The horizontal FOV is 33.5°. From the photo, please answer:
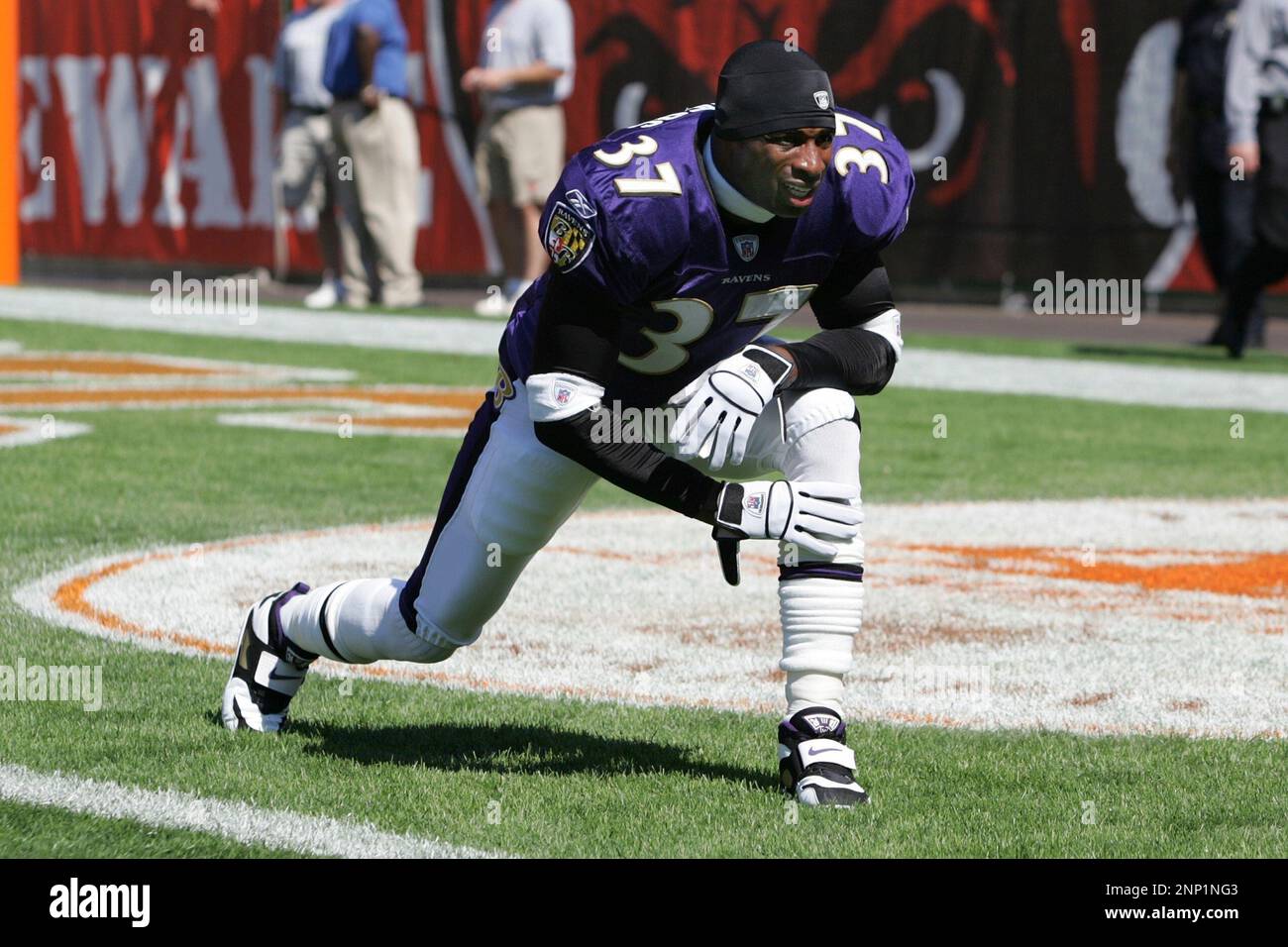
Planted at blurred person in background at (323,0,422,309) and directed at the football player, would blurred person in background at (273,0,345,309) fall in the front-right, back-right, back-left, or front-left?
back-right

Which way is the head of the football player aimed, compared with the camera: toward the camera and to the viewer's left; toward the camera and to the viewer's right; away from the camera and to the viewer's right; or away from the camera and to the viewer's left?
toward the camera and to the viewer's right

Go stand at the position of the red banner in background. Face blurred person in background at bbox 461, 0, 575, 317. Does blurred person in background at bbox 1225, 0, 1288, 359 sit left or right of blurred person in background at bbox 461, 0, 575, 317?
left

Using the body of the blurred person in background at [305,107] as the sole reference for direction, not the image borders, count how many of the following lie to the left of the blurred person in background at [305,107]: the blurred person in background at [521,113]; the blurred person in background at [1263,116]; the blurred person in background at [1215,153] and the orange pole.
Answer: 3

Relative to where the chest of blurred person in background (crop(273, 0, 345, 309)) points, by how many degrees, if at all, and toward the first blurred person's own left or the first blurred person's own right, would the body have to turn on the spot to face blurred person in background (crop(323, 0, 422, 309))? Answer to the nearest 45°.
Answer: approximately 90° to the first blurred person's own left

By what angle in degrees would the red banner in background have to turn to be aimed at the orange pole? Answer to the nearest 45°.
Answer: approximately 135° to its right

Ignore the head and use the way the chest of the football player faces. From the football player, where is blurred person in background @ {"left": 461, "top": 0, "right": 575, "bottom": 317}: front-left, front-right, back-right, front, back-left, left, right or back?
back-left

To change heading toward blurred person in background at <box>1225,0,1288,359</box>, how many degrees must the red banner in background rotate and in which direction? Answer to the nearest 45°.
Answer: approximately 45° to its left

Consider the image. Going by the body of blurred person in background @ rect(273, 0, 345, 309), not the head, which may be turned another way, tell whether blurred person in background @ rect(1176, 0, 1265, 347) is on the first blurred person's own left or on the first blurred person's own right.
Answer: on the first blurred person's own left

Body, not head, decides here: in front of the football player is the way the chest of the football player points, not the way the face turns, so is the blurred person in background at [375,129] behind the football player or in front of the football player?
behind

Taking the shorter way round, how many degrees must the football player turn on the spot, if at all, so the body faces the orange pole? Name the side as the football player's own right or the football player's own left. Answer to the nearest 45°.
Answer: approximately 135° to the football player's own left
